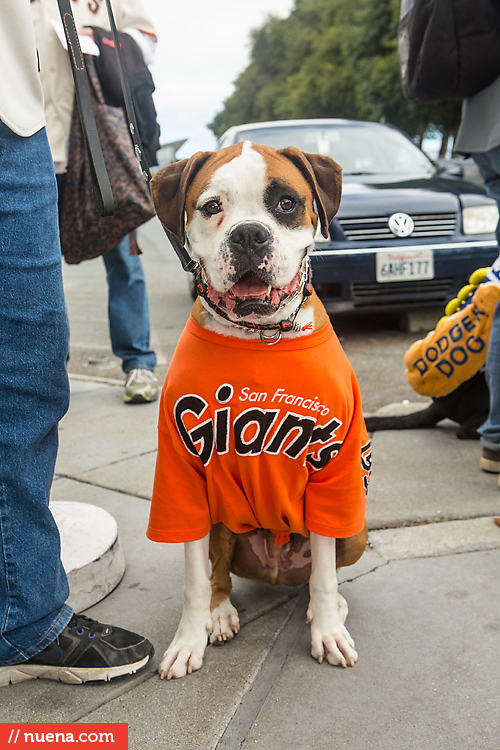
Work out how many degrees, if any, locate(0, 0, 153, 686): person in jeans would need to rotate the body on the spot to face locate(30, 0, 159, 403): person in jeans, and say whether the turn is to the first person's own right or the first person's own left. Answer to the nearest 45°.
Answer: approximately 90° to the first person's own left

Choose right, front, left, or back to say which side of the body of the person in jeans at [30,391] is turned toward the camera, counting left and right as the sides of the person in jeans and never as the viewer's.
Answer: right

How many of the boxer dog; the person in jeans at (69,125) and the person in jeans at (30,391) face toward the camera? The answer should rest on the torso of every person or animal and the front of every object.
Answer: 2

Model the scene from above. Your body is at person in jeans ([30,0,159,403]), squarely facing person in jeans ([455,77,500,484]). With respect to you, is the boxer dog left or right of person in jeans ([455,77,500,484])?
right

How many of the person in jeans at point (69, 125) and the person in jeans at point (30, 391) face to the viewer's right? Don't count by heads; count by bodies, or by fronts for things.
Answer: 1

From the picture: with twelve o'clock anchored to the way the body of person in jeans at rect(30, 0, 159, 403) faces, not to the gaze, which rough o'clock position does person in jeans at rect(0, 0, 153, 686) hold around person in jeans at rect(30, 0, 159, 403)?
person in jeans at rect(0, 0, 153, 686) is roughly at 12 o'clock from person in jeans at rect(30, 0, 159, 403).

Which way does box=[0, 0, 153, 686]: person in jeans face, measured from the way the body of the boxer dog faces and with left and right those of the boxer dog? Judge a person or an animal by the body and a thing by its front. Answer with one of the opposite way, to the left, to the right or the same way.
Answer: to the left

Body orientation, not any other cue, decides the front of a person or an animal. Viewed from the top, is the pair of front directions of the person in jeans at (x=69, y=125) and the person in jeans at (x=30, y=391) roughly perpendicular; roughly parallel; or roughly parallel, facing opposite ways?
roughly perpendicular

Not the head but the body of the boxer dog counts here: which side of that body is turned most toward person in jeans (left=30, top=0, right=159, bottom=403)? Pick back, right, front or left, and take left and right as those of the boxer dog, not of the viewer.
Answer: back

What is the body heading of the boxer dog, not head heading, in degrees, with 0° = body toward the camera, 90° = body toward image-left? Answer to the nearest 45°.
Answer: approximately 0°

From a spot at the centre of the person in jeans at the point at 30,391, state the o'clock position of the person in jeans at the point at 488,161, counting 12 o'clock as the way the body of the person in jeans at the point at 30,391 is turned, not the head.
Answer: the person in jeans at the point at 488,161 is roughly at 11 o'clock from the person in jeans at the point at 30,391.
